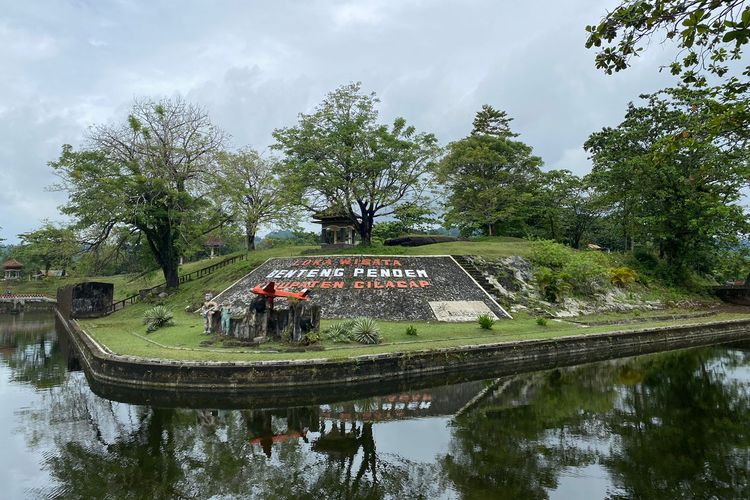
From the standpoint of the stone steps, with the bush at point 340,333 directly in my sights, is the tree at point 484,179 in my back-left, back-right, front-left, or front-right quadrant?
back-right

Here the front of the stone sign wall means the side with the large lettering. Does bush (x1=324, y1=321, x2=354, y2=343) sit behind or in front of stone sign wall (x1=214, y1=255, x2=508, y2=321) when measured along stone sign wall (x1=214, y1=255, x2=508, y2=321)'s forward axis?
in front

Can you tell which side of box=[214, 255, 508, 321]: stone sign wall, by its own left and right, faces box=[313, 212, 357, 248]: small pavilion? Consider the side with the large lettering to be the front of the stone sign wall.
back

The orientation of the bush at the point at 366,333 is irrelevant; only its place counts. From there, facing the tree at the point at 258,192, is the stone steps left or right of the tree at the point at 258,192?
right

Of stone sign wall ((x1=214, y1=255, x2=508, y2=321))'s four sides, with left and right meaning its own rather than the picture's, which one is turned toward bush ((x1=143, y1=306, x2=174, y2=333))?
right

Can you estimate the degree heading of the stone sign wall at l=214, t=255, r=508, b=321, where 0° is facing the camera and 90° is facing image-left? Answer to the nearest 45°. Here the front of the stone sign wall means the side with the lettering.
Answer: approximately 0°

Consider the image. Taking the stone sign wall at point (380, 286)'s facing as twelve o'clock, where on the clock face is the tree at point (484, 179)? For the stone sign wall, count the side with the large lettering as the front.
The tree is roughly at 7 o'clock from the stone sign wall.

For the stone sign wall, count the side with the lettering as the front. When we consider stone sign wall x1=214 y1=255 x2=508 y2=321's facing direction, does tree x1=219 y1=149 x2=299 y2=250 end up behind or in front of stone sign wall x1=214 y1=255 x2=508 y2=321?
behind

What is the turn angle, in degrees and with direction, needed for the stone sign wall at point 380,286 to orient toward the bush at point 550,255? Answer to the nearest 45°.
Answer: approximately 90° to its left

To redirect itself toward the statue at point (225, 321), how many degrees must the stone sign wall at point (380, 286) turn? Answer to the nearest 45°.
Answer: approximately 45° to its right

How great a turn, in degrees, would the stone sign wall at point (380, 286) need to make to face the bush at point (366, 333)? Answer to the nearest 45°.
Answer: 0° — it already faces it

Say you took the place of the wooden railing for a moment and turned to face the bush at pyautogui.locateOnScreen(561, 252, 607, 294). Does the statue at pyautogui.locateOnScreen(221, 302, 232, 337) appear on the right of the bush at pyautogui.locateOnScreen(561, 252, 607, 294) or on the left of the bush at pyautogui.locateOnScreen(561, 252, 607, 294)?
right

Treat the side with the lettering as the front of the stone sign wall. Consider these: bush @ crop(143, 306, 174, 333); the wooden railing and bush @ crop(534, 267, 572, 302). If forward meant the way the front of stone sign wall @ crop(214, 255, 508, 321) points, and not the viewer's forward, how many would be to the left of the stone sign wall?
1

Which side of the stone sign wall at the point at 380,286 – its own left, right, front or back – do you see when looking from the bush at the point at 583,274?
left

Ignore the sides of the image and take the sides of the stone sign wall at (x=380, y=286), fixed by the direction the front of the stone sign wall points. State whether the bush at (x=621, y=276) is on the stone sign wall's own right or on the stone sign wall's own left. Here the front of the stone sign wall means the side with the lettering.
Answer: on the stone sign wall's own left
